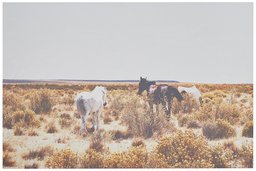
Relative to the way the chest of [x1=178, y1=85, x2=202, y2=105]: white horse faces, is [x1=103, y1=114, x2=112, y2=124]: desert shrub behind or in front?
behind

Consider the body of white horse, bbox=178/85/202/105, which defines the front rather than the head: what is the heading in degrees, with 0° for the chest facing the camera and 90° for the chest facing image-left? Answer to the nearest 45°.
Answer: approximately 270°

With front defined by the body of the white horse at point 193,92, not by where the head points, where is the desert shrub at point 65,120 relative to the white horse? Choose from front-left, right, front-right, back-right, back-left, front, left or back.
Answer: back
